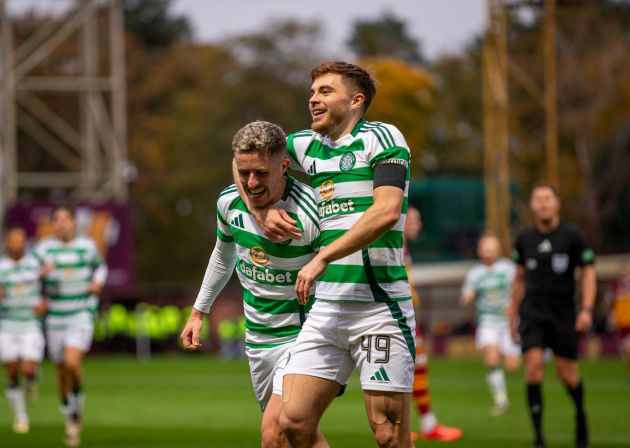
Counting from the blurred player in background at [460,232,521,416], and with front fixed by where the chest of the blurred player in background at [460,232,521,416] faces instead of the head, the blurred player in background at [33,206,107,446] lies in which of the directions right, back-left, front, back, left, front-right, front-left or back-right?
front-right

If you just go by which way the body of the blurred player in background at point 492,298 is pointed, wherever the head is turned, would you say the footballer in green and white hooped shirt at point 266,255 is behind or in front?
in front

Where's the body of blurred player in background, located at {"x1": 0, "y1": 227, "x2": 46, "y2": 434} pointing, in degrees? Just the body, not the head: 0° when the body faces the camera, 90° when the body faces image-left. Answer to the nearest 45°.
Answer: approximately 0°

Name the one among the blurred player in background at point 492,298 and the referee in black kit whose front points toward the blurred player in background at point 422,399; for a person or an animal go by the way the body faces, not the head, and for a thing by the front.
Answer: the blurred player in background at point 492,298

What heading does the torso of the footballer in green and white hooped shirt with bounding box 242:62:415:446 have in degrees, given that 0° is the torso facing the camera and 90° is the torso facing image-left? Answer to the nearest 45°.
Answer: approximately 45°
